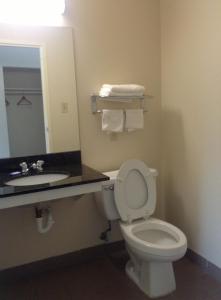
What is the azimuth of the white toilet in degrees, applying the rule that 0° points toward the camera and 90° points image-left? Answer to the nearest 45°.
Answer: approximately 315°
